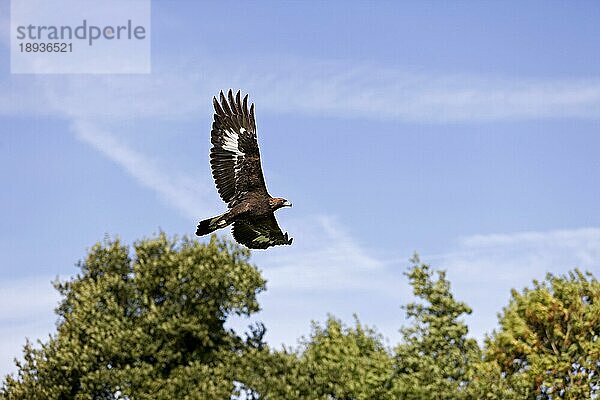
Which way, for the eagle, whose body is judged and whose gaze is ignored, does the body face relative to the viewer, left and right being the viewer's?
facing to the right of the viewer

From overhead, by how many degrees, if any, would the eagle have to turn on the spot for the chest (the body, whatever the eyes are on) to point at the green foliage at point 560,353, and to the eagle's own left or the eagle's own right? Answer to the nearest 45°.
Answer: approximately 45° to the eagle's own left
